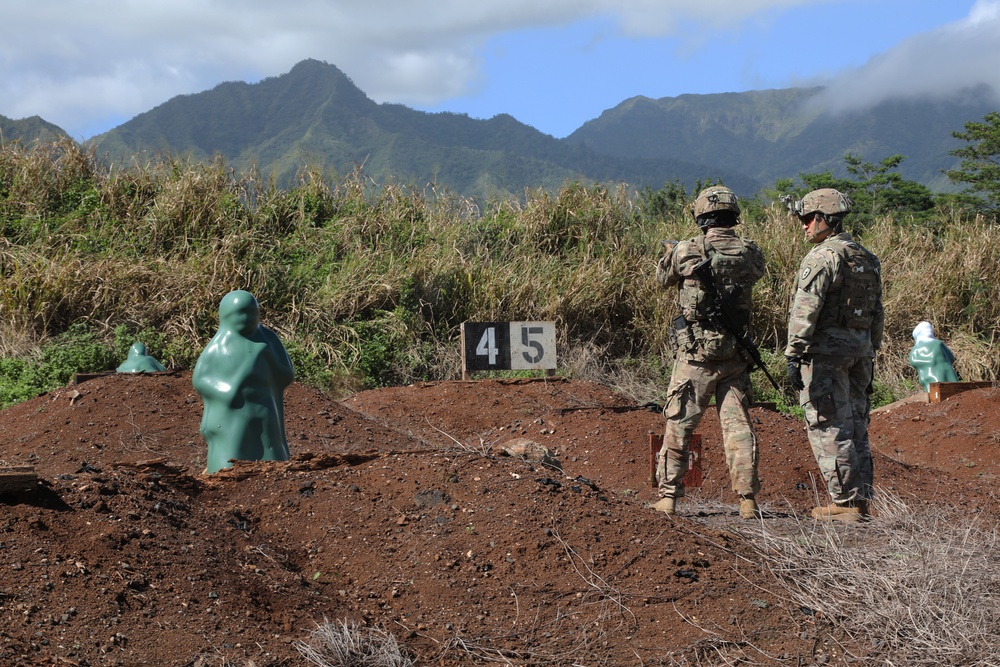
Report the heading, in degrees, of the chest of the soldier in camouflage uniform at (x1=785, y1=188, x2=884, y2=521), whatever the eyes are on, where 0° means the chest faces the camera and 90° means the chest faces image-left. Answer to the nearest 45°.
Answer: approximately 135°

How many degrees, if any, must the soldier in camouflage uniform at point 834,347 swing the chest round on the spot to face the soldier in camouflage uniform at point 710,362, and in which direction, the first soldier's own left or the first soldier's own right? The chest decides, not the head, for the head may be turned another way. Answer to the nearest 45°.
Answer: approximately 45° to the first soldier's own left

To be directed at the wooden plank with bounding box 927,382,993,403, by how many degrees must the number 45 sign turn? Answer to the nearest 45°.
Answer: approximately 90° to its left

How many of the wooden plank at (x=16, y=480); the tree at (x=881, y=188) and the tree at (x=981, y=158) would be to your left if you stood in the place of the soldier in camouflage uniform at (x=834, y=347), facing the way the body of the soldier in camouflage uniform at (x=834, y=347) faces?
1

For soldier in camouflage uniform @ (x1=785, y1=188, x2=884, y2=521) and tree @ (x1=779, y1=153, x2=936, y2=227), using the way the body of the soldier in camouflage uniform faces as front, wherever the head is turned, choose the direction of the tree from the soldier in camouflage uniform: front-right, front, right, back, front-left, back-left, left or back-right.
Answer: front-right

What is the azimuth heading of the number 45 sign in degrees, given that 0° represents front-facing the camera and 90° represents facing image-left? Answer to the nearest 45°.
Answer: approximately 0°

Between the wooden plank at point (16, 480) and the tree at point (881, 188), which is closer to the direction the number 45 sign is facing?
the wooden plank

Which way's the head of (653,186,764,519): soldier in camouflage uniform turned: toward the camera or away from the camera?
away from the camera

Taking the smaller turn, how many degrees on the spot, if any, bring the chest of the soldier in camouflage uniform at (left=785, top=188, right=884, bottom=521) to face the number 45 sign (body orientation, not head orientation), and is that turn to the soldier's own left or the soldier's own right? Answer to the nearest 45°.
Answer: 0° — they already face it

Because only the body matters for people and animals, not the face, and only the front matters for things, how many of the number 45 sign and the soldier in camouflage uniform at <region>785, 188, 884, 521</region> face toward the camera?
1

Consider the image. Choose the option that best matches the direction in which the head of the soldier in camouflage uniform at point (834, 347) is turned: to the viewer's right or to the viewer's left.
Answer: to the viewer's left

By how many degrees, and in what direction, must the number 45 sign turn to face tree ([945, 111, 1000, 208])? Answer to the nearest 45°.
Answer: approximately 135° to its left
